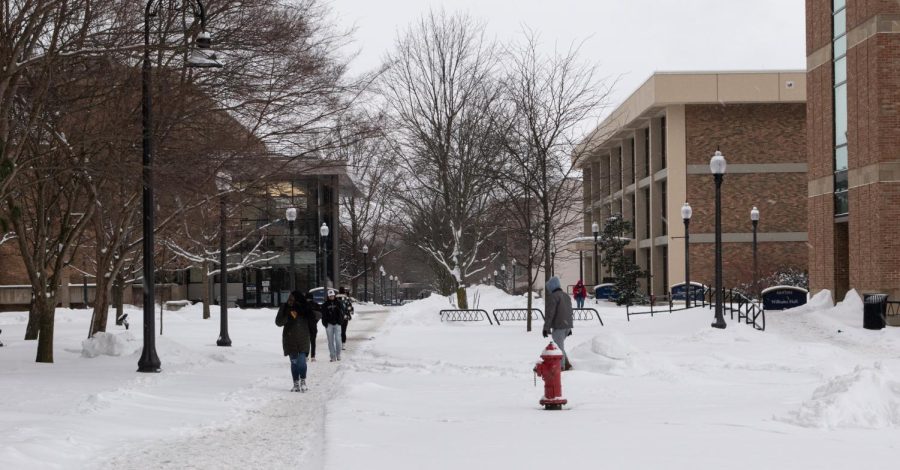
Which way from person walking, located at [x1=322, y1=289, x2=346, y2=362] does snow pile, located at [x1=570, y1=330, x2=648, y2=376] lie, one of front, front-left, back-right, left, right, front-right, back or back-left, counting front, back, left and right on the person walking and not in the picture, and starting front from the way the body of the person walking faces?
front-left

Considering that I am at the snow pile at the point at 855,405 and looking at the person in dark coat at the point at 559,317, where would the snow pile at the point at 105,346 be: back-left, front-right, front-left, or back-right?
front-left

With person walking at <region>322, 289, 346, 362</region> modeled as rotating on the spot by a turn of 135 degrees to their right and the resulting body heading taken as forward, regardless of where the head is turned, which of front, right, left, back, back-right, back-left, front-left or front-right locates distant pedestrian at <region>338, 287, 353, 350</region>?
front-right

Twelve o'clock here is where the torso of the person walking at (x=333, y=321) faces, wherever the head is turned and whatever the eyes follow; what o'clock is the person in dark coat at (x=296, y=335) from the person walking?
The person in dark coat is roughly at 12 o'clock from the person walking.

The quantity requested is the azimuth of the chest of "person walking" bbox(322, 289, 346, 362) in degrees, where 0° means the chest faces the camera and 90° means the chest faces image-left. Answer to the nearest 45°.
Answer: approximately 0°

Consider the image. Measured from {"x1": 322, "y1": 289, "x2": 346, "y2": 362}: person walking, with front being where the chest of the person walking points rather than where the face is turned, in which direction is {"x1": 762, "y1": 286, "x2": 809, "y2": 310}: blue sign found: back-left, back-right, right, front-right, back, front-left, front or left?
back-left

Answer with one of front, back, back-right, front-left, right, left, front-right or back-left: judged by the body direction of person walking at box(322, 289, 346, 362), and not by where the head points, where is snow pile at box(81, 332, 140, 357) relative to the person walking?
right

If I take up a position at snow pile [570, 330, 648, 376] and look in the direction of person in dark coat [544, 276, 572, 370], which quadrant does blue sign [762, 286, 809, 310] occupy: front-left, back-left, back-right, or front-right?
back-right

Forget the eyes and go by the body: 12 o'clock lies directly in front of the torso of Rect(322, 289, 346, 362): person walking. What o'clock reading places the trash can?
The trash can is roughly at 8 o'clock from the person walking.
